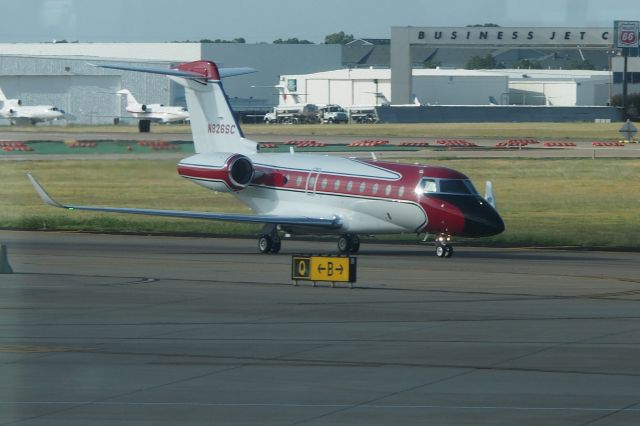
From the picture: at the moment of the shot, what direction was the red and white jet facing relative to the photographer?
facing the viewer and to the right of the viewer
